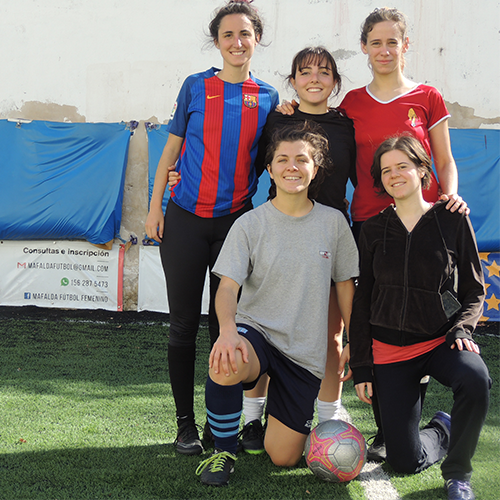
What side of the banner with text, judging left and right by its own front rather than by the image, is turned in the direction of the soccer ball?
front

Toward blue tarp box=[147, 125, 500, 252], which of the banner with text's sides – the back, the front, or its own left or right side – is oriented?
left

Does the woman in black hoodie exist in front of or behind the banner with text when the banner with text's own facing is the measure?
in front

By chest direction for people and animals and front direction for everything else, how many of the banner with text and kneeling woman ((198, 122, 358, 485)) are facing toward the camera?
2

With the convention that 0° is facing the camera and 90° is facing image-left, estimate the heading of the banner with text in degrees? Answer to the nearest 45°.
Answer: approximately 0°
